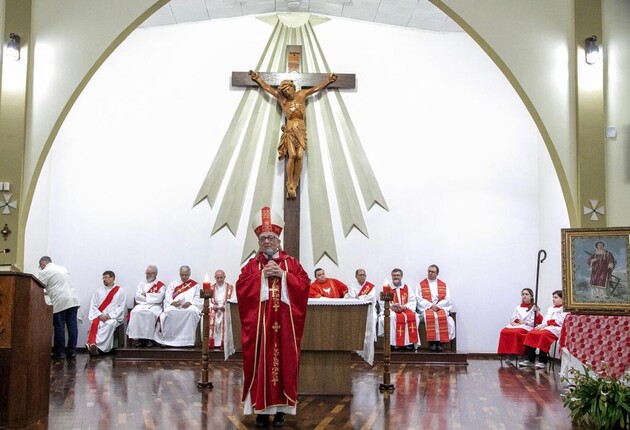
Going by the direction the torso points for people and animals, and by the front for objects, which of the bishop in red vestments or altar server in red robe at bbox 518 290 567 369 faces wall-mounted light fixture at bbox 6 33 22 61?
the altar server in red robe

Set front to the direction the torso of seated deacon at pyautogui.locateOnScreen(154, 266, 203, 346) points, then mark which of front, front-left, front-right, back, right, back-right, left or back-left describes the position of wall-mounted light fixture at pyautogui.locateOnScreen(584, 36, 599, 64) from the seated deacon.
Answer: front-left

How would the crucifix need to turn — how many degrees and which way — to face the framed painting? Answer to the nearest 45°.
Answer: approximately 45° to its left

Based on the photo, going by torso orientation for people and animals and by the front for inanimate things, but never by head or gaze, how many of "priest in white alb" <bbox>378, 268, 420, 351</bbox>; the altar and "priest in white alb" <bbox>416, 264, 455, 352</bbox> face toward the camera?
3

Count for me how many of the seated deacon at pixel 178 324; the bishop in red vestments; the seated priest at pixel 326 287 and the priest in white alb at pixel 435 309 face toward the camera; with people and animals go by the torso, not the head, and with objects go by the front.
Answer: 4

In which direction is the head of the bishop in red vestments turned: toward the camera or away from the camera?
toward the camera

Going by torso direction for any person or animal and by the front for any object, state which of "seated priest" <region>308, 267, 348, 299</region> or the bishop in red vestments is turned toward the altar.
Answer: the seated priest

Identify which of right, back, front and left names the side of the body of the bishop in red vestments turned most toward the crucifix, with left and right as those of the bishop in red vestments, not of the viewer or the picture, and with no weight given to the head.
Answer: back

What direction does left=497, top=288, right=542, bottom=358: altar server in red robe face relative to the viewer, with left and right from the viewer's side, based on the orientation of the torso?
facing the viewer and to the left of the viewer

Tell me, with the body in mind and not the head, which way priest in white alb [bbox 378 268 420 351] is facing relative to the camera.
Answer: toward the camera

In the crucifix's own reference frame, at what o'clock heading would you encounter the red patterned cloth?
The red patterned cloth is roughly at 11 o'clock from the crucifix.

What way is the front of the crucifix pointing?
toward the camera

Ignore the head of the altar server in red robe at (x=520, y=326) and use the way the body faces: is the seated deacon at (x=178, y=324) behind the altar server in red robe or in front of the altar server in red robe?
in front

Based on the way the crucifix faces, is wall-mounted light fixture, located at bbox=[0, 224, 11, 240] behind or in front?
in front

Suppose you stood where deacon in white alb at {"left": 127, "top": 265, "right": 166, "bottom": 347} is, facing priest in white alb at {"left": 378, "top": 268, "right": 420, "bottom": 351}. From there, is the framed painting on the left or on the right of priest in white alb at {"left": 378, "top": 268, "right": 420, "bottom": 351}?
right

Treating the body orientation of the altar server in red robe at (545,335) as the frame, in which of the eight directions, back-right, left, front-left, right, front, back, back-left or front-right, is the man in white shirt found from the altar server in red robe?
front-right

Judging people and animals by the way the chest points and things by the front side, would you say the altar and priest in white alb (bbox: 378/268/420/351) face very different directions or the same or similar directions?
same or similar directions
